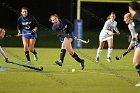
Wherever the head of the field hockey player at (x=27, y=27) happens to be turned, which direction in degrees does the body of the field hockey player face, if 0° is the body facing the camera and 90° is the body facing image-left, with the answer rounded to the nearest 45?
approximately 0°
